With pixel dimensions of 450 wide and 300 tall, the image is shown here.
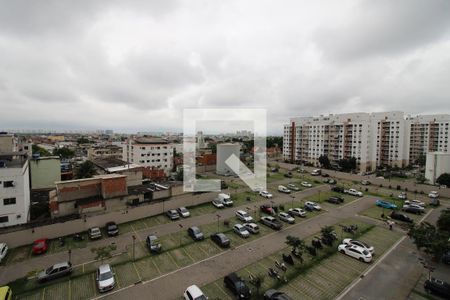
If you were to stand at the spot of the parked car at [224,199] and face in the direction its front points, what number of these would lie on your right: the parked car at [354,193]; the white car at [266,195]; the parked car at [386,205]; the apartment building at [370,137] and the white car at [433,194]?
0

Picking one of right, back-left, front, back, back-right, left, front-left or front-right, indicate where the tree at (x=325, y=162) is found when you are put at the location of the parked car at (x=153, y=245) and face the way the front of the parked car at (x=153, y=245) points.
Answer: left

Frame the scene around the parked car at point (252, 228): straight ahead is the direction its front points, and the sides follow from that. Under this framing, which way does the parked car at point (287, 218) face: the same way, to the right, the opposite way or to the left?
the same way

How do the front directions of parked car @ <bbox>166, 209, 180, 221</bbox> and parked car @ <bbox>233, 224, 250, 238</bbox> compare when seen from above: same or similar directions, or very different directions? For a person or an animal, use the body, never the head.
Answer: same or similar directions

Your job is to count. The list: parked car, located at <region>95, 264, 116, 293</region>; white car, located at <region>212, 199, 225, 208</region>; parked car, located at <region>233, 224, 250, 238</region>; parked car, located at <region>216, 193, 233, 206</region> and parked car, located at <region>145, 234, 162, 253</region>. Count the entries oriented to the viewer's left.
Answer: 0

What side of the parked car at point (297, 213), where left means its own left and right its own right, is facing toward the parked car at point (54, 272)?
right

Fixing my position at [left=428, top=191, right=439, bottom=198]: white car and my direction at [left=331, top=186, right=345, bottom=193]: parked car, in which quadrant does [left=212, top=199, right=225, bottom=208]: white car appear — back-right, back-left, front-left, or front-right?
front-left

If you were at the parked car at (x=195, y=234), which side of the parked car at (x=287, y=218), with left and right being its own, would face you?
right

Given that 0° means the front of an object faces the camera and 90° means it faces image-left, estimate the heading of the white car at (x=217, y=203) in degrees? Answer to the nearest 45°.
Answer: approximately 315°

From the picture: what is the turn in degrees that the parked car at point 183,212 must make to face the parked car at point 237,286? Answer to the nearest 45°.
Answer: approximately 45° to its right

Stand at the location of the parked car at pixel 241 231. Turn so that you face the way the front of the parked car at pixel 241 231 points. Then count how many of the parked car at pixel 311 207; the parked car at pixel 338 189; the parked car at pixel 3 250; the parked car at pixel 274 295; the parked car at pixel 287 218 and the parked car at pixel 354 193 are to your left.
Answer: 4

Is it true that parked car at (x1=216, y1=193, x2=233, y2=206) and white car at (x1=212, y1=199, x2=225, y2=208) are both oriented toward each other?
no

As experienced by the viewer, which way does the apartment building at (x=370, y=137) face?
facing the viewer and to the left of the viewer

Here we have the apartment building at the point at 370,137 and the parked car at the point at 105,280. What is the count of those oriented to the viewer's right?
0

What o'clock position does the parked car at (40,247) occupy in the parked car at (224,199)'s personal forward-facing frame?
the parked car at (40,247) is roughly at 3 o'clock from the parked car at (224,199).

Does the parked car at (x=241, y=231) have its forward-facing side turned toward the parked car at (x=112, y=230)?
no

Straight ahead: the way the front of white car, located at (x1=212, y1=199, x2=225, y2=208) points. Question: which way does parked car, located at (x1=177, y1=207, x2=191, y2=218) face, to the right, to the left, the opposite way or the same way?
the same way

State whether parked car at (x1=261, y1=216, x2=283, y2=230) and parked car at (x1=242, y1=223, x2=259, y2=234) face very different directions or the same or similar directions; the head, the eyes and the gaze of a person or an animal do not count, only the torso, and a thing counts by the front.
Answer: same or similar directions
